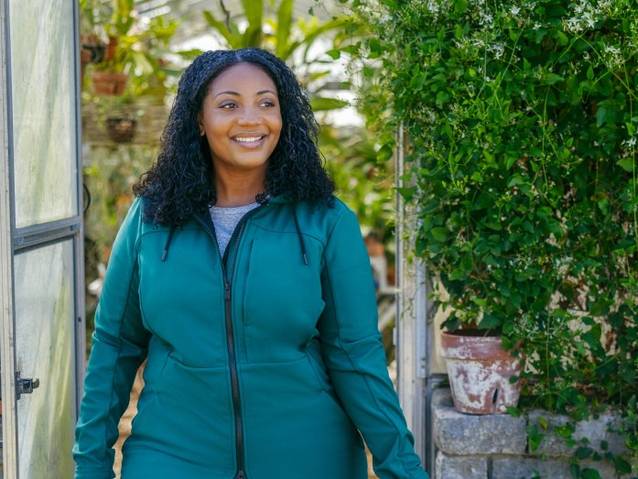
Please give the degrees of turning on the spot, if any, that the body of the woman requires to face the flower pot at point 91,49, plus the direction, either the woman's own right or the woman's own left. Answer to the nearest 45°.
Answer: approximately 180°

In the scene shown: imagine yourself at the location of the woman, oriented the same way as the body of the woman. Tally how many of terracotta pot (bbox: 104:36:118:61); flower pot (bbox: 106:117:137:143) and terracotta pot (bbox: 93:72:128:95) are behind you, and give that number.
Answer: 3

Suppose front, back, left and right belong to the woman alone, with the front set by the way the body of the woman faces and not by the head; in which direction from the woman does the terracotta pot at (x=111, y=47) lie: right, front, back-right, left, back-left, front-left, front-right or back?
back

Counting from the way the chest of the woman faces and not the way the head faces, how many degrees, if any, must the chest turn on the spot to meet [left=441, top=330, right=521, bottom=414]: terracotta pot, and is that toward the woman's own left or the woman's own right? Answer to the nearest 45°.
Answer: approximately 135° to the woman's own left

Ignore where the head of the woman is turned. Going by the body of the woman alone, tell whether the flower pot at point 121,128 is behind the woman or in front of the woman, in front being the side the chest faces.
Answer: behind

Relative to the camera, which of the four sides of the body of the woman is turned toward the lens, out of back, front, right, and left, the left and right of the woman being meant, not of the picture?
front

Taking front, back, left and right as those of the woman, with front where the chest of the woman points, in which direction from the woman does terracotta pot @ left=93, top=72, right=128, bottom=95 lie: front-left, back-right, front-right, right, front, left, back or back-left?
back
